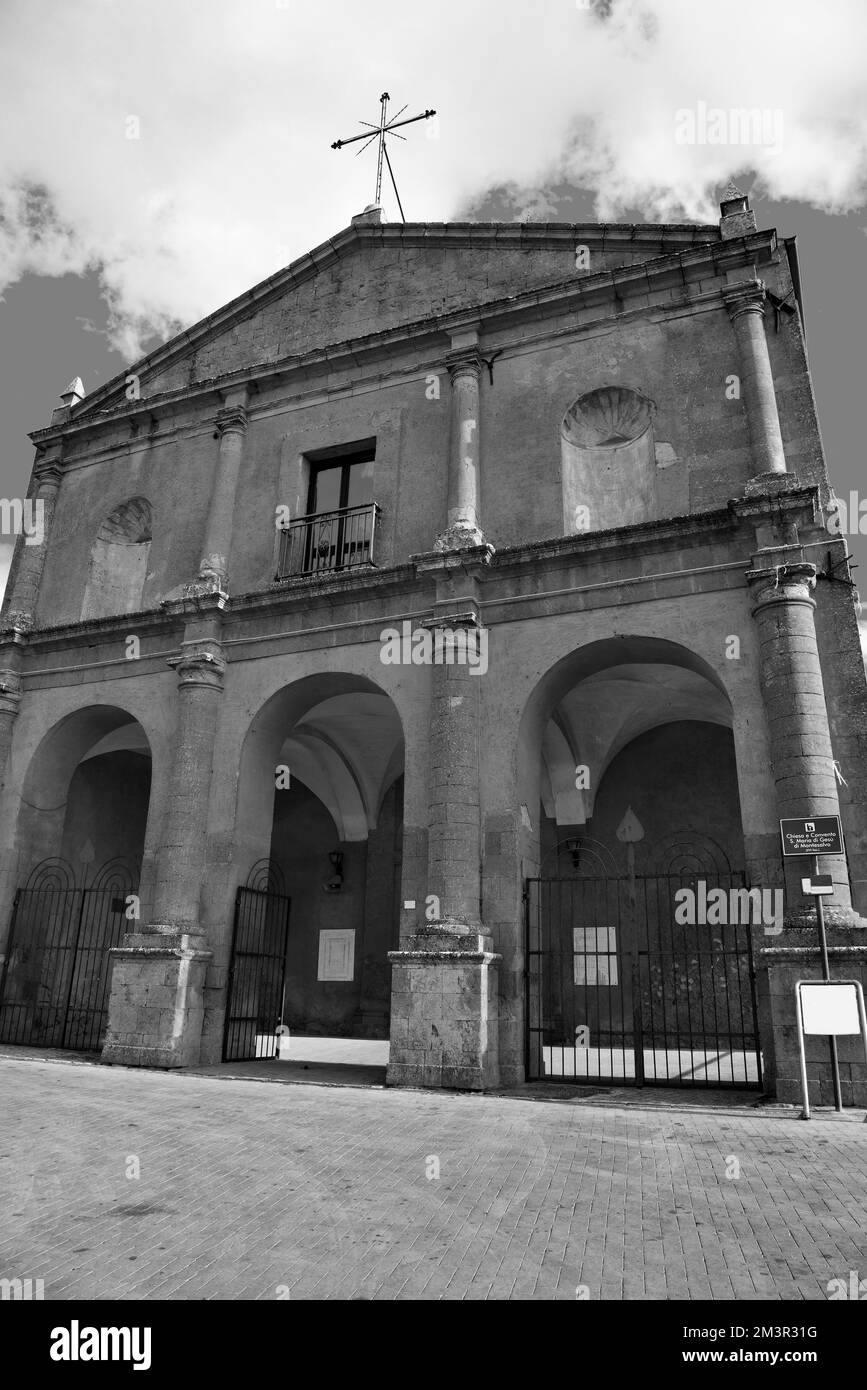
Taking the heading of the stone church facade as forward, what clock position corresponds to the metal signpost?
The metal signpost is roughly at 9 o'clock from the stone church facade.

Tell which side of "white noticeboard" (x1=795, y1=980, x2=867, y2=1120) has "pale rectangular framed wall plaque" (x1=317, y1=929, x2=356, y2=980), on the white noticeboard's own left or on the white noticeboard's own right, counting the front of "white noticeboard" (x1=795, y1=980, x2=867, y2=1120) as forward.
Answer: on the white noticeboard's own right

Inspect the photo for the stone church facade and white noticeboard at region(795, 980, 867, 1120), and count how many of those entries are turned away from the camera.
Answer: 0

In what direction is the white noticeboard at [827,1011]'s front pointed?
toward the camera

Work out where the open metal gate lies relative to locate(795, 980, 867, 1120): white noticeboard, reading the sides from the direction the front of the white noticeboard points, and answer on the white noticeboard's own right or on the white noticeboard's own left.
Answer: on the white noticeboard's own right

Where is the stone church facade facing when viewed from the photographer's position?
facing the viewer and to the left of the viewer
